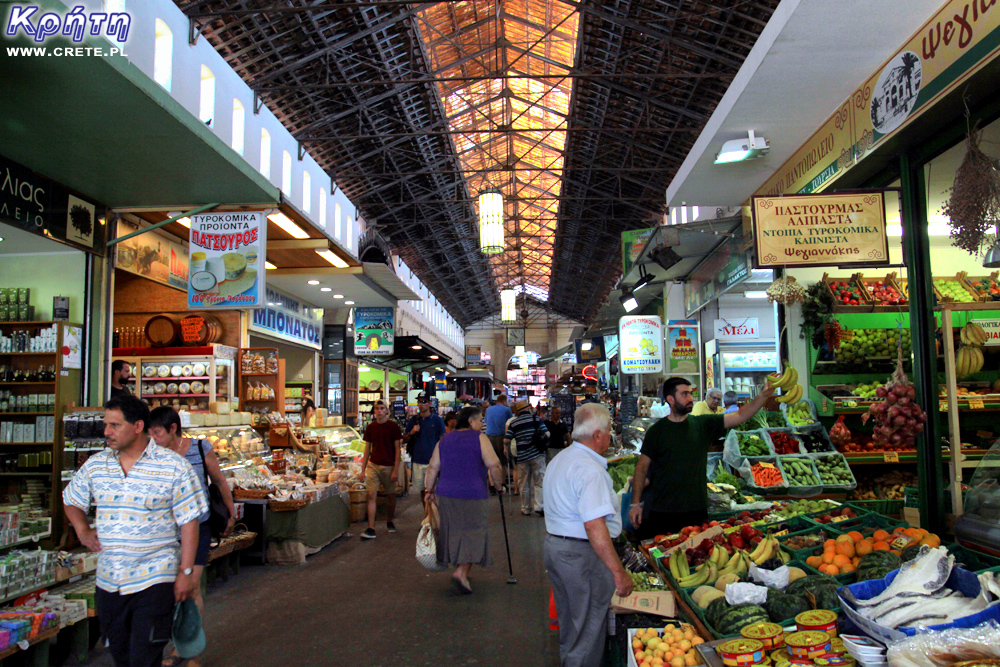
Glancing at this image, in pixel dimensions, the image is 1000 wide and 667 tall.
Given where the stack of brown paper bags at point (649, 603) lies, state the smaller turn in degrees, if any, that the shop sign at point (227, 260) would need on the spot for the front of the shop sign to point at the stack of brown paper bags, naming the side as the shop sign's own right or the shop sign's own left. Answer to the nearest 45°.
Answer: approximately 45° to the shop sign's own left

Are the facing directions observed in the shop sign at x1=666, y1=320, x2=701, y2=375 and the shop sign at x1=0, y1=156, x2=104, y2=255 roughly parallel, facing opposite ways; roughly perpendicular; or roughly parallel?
roughly perpendicular

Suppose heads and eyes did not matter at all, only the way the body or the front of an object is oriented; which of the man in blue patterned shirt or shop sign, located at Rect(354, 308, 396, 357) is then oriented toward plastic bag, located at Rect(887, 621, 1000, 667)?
the shop sign

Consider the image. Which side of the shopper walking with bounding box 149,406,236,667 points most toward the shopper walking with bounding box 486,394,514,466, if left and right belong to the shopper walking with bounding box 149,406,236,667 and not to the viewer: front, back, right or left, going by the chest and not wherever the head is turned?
back

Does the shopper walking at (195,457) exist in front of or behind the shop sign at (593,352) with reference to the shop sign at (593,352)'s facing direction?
in front

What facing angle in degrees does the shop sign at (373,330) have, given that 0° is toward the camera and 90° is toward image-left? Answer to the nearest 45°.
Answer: approximately 0°

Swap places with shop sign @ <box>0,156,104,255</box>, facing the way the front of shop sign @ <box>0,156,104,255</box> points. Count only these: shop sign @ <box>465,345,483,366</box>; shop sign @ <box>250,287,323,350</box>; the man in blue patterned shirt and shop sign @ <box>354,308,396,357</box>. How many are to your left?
3

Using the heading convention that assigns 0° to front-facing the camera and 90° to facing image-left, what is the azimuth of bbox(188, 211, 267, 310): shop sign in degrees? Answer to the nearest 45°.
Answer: approximately 0°

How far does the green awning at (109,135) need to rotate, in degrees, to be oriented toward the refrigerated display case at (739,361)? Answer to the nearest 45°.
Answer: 0° — it already faces it

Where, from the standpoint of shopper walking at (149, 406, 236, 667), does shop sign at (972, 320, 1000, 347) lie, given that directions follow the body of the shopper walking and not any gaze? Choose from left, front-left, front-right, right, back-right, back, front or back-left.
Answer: back-left
